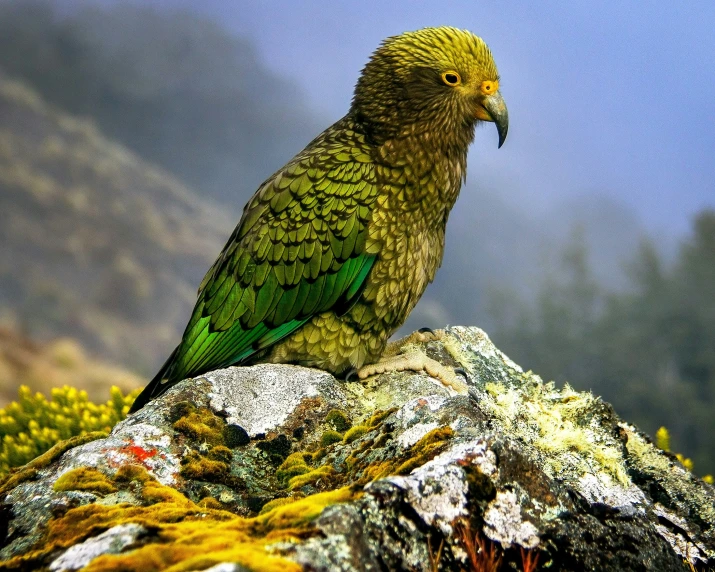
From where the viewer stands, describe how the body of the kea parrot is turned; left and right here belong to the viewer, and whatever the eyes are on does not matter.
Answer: facing to the right of the viewer
